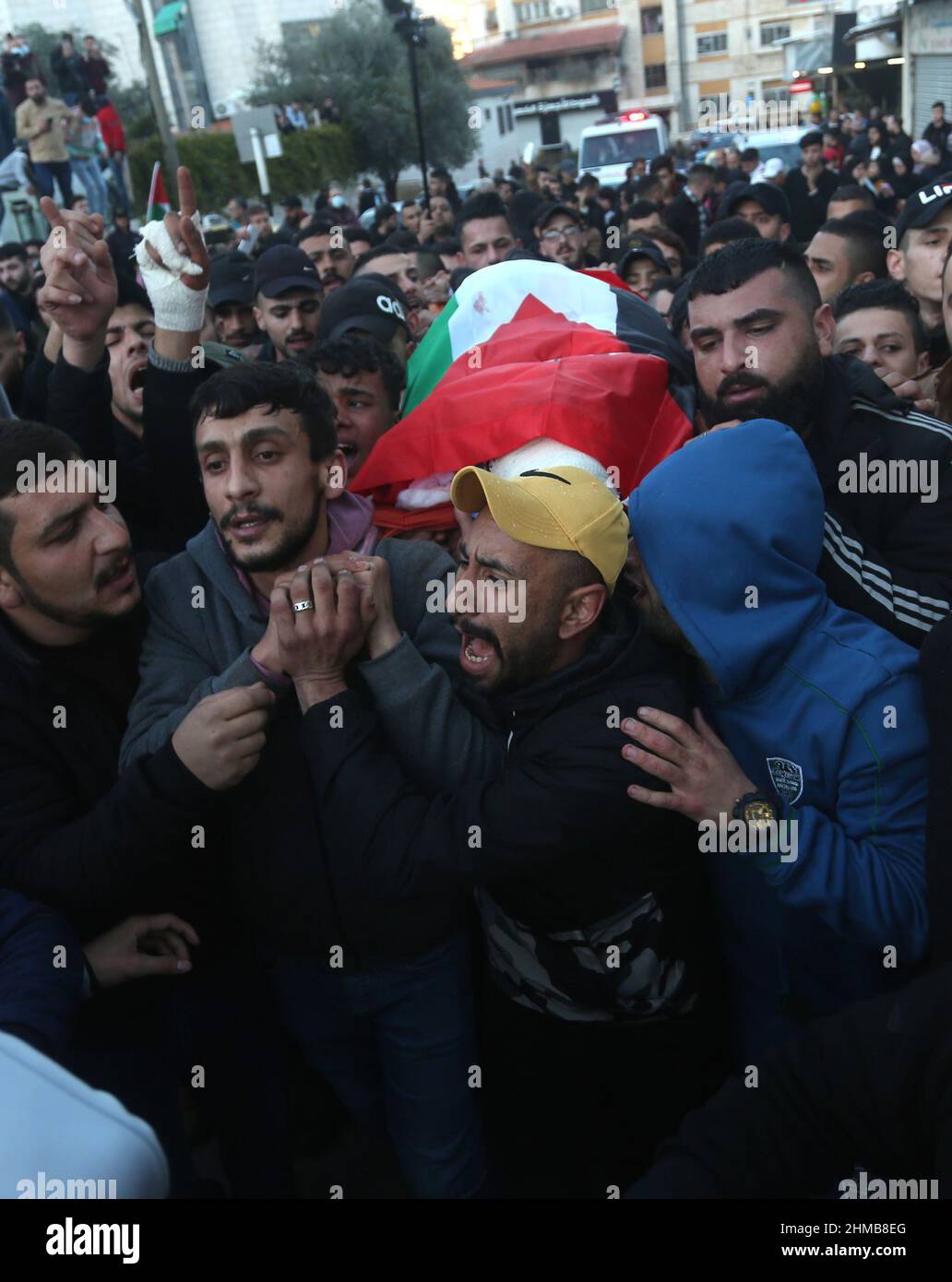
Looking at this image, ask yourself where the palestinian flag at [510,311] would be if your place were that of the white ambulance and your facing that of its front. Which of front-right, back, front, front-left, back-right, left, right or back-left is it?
front

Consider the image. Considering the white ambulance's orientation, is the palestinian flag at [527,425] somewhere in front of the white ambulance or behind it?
in front

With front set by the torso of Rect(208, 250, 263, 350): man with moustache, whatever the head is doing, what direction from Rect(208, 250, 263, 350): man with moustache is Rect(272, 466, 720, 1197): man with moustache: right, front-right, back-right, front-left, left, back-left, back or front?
front

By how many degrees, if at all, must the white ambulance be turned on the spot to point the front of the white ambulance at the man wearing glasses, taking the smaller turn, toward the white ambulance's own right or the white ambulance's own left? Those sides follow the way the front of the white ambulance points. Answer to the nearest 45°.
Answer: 0° — it already faces them

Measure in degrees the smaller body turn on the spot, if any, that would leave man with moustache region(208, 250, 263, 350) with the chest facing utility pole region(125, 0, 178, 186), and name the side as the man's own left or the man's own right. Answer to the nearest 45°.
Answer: approximately 180°

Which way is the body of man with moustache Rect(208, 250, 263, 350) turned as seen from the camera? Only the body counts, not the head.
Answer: toward the camera

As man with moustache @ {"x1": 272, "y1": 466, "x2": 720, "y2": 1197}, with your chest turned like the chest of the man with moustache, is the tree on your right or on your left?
on your right

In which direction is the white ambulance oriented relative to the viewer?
toward the camera
